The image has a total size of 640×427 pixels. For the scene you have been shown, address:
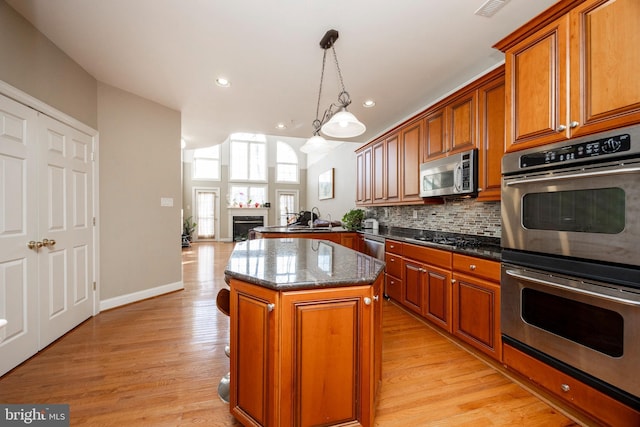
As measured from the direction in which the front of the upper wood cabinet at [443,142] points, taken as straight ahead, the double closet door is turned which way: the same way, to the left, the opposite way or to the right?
the opposite way

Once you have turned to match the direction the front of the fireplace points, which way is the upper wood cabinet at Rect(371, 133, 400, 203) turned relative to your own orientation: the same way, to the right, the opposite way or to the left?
to the right

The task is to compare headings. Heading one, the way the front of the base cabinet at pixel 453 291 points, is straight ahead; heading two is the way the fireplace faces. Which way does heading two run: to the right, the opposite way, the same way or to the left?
to the left

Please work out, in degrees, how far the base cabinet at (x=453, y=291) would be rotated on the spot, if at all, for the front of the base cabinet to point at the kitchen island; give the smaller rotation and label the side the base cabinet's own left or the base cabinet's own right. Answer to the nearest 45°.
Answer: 0° — it already faces it

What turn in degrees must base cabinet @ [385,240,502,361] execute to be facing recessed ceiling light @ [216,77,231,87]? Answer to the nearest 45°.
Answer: approximately 45° to its right

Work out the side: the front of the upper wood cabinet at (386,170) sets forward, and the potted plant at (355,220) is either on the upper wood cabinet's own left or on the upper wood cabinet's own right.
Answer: on the upper wood cabinet's own right

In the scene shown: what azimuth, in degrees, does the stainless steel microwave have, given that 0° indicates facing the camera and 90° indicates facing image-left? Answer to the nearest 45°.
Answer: approximately 45°

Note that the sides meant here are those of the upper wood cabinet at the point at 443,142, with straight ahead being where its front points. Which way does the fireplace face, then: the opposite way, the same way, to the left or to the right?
to the left

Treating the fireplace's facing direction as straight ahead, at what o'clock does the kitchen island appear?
The kitchen island is roughly at 12 o'clock from the fireplace.
